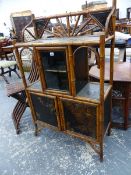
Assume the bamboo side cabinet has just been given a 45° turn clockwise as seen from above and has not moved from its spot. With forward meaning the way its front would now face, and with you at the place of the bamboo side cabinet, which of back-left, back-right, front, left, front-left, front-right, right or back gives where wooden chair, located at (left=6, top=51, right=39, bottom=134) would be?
front-right

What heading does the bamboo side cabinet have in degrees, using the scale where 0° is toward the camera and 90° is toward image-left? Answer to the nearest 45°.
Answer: approximately 45°
